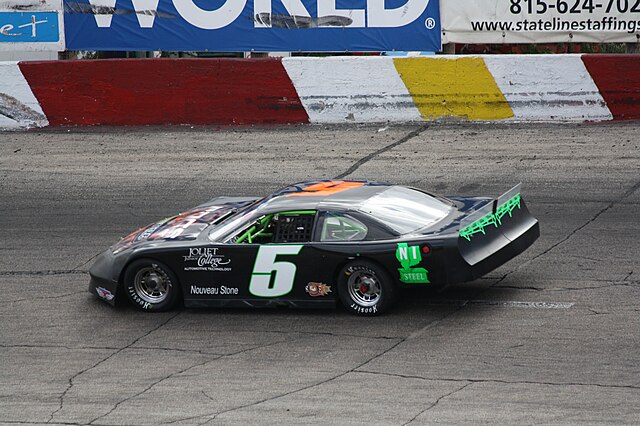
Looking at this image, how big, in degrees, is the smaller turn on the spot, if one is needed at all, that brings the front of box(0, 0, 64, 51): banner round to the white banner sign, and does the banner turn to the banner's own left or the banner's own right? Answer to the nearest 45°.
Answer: approximately 45° to the banner's own left

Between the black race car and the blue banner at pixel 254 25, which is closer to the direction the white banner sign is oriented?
the black race car

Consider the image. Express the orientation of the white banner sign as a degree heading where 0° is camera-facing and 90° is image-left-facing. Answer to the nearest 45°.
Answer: approximately 0°

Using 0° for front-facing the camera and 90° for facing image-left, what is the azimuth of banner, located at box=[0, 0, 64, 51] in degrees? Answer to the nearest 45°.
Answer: approximately 0°

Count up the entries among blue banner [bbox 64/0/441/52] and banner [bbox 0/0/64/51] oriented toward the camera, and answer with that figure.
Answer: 2

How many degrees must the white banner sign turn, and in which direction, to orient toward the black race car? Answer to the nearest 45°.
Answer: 0° — it already faces it

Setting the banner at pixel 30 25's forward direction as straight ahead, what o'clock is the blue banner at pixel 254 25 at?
The blue banner is roughly at 10 o'clock from the banner.

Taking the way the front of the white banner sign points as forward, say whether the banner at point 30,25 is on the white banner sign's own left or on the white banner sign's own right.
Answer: on the white banner sign's own right

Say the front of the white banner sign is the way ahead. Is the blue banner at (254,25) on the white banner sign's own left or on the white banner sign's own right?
on the white banner sign's own right

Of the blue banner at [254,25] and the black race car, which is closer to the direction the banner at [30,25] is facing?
the black race car
